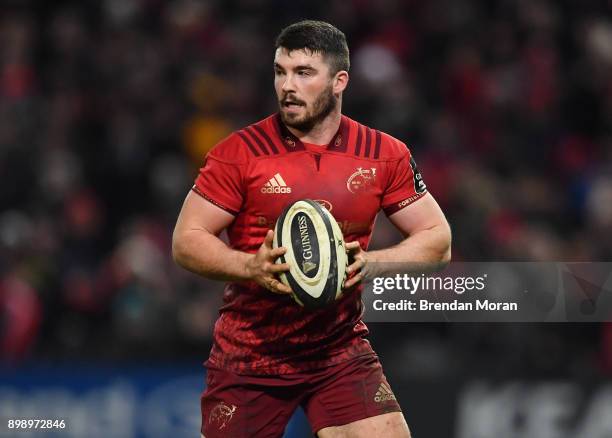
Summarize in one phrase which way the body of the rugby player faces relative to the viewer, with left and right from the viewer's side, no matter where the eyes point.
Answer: facing the viewer
